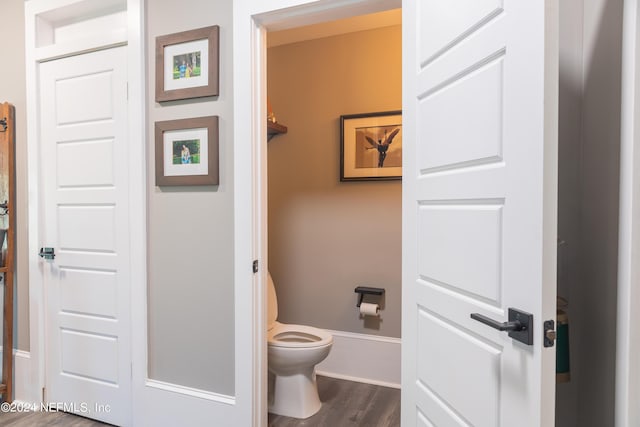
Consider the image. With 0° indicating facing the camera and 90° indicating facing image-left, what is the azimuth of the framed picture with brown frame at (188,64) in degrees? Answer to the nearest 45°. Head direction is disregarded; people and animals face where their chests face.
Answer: approximately 45°

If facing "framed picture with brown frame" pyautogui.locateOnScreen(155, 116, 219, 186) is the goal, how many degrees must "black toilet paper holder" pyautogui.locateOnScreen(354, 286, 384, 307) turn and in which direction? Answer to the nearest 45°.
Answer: approximately 45° to its right

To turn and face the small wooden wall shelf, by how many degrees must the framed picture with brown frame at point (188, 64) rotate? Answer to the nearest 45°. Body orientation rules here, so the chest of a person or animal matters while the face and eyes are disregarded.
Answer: approximately 180°

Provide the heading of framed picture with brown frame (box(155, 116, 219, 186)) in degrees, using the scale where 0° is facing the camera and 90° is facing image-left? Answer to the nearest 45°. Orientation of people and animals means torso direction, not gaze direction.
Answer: approximately 45°
